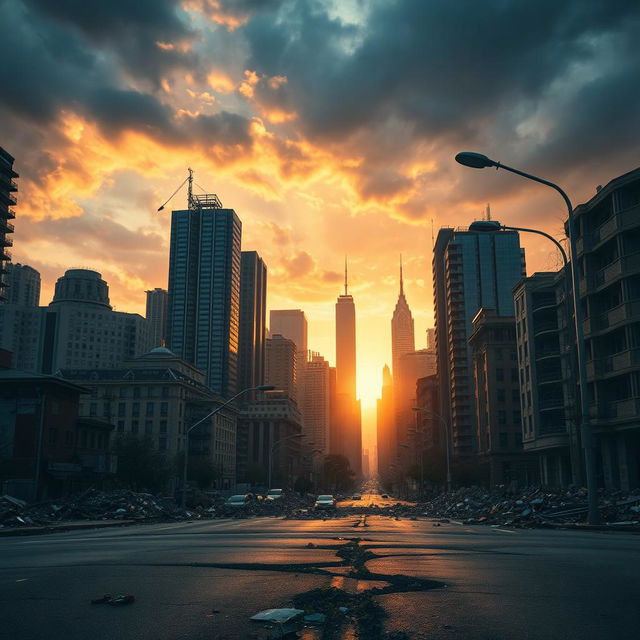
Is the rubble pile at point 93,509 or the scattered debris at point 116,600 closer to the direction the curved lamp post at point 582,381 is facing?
the rubble pile

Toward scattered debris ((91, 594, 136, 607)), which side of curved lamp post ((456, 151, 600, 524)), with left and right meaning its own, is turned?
left

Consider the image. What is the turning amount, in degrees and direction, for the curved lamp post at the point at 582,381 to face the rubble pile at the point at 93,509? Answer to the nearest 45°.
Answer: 0° — it already faces it

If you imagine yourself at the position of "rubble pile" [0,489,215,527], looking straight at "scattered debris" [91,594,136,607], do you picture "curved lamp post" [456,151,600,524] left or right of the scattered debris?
left

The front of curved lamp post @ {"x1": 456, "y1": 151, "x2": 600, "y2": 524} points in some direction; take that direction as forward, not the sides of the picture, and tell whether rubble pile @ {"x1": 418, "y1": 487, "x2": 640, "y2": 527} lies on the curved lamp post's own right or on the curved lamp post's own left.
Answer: on the curved lamp post's own right

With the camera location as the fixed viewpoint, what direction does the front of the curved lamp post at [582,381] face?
facing to the left of the viewer
